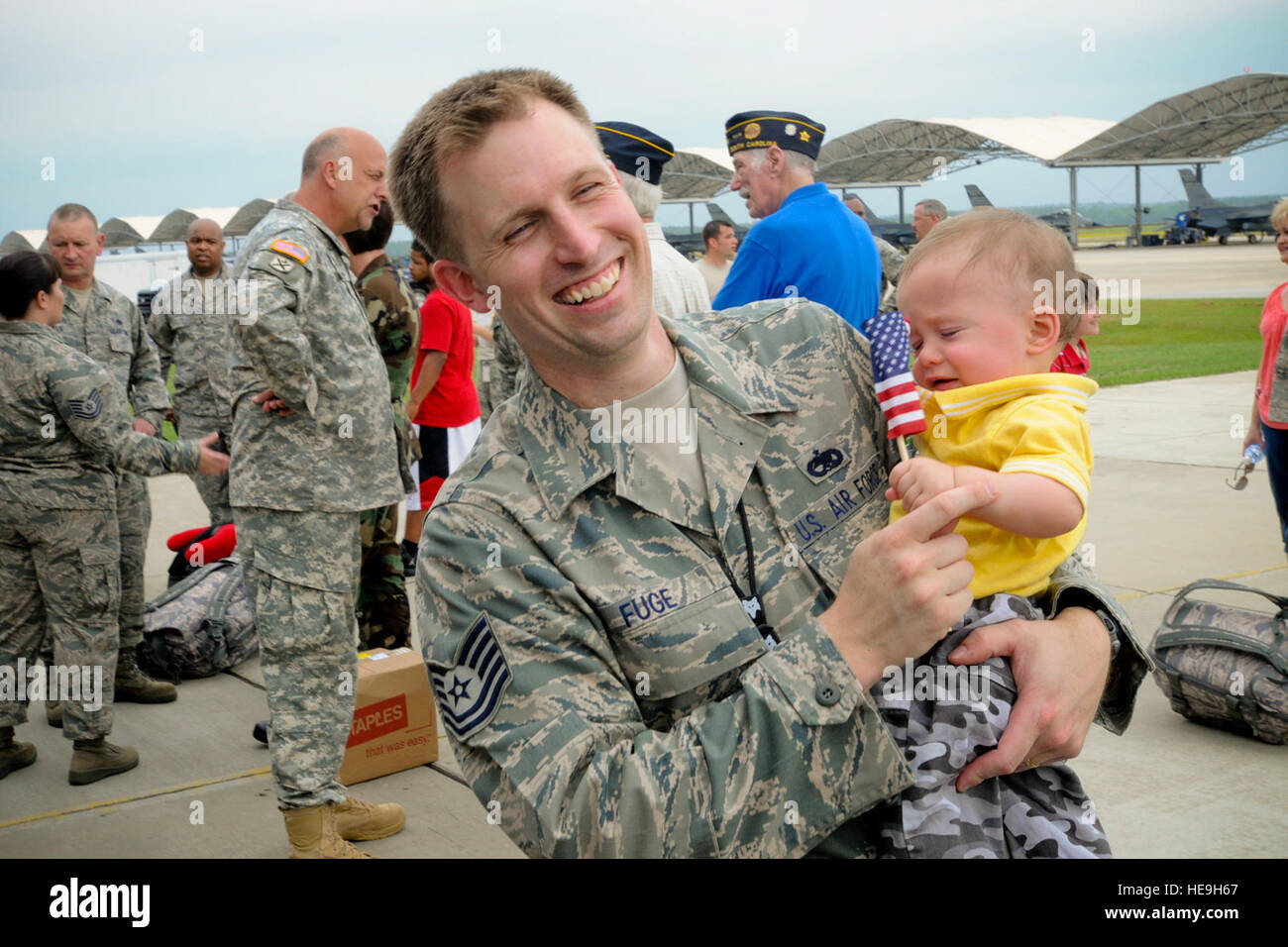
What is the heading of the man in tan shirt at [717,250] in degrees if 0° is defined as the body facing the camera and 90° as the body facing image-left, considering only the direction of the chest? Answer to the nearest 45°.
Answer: approximately 315°

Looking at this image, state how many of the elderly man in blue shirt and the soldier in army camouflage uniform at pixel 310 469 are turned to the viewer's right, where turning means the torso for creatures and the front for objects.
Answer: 1

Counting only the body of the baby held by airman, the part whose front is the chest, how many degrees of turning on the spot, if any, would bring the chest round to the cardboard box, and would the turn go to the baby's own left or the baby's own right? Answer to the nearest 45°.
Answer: approximately 90° to the baby's own right

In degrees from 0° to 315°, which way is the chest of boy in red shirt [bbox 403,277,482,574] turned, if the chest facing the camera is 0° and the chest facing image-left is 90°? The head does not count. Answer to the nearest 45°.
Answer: approximately 135°

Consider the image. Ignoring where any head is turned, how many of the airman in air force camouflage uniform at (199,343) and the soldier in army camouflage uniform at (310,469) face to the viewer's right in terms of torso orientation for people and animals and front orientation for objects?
1

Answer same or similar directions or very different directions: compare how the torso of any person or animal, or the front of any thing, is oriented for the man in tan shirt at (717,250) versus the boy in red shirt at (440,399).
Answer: very different directions

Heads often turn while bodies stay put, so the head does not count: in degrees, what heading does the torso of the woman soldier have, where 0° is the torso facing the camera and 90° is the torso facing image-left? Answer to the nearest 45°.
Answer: approximately 225°

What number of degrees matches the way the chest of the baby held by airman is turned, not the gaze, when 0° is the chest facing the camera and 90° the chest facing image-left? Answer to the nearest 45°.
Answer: approximately 45°

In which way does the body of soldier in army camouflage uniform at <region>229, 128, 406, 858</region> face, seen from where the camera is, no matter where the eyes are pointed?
to the viewer's right

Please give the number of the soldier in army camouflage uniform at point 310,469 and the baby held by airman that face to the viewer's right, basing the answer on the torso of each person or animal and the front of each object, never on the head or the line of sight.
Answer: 1

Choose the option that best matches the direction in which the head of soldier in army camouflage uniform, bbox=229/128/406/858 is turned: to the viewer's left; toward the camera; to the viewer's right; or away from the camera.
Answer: to the viewer's right

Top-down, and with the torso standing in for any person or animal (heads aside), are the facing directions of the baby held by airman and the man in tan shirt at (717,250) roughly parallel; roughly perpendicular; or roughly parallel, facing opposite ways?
roughly perpendicular

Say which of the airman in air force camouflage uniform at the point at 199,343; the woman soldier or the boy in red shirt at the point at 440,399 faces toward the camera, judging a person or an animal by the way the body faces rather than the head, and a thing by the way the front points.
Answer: the airman in air force camouflage uniform

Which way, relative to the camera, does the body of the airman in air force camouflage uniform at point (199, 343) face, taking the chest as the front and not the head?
toward the camera

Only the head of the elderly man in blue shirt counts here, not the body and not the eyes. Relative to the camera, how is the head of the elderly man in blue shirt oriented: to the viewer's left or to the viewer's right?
to the viewer's left

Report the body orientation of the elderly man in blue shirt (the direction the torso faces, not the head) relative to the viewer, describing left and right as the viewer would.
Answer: facing away from the viewer and to the left of the viewer

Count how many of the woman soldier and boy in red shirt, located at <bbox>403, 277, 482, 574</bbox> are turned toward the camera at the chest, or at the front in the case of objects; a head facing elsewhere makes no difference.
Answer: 0

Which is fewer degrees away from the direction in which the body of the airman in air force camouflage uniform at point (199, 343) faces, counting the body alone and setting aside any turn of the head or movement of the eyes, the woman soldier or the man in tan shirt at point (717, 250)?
the woman soldier
